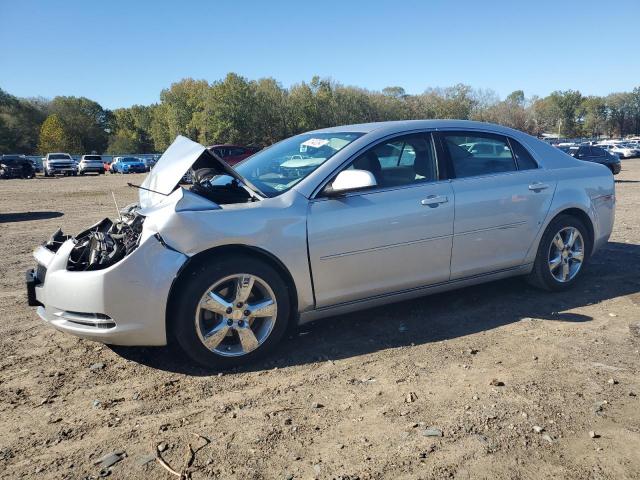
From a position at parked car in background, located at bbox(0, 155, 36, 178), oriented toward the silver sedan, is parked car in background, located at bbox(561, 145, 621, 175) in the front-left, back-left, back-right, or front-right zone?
front-left

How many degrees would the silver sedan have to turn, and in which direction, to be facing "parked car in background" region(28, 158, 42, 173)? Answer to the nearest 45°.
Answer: approximately 90° to its right

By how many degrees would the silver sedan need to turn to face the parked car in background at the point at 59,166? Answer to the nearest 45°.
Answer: approximately 90° to its right

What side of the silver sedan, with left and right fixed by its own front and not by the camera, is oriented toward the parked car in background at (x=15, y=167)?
right

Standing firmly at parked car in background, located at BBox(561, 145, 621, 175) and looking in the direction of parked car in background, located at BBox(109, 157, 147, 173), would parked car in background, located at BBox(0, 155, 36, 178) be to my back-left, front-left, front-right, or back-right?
front-left

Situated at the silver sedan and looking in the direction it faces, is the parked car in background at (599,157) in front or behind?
behind

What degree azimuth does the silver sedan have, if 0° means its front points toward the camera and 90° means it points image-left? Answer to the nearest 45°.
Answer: approximately 45°

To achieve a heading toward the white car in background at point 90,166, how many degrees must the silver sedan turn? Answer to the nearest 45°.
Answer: approximately 90° to its right

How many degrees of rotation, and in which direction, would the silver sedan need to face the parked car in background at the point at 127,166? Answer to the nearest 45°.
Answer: approximately 135° to its right

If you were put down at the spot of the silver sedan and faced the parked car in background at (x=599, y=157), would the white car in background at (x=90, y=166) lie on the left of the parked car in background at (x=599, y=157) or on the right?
left
